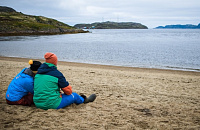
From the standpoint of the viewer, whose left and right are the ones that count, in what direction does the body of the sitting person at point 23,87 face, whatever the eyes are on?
facing away from the viewer and to the right of the viewer

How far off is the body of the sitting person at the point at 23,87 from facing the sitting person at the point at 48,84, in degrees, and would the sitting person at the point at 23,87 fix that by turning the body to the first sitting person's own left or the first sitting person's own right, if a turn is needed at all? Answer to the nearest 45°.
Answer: approximately 90° to the first sitting person's own right

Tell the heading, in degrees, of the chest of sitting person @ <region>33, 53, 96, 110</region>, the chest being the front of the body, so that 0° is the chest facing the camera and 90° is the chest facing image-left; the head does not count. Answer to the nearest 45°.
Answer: approximately 225°

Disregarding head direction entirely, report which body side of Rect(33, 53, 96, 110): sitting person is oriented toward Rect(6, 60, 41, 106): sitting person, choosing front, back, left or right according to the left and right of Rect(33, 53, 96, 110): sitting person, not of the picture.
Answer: left

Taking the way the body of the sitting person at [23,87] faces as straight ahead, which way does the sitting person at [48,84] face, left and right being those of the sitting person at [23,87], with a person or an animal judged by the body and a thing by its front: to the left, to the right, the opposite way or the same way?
the same way

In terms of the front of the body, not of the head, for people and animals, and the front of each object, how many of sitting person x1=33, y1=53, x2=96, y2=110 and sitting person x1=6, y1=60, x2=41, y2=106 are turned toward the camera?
0
